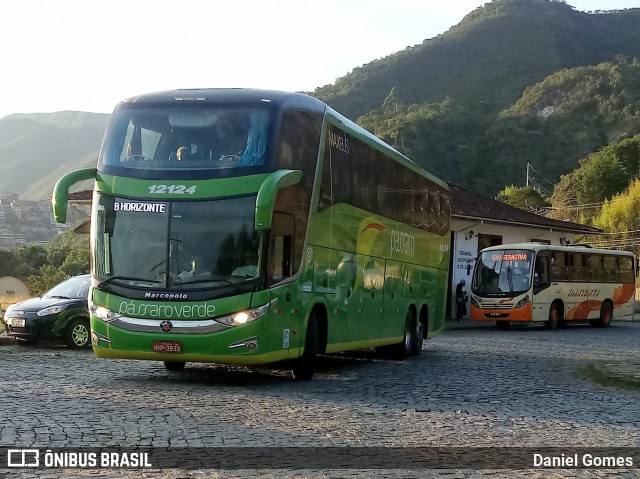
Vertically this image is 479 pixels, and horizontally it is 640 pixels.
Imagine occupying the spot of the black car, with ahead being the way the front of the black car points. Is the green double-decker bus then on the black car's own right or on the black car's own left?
on the black car's own left

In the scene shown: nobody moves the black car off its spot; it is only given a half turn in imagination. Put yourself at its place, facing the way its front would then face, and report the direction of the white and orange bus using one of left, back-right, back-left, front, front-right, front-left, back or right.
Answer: front

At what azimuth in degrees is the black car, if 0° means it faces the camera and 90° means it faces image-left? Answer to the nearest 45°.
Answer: approximately 45°

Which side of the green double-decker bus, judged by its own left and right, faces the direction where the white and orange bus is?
back

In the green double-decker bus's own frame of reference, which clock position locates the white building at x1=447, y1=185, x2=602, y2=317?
The white building is roughly at 5 o'clock from the green double-decker bus.

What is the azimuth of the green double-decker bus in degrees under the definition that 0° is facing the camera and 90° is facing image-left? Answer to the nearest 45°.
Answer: approximately 45°

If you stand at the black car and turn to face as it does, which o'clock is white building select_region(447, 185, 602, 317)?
The white building is roughly at 6 o'clock from the black car.
